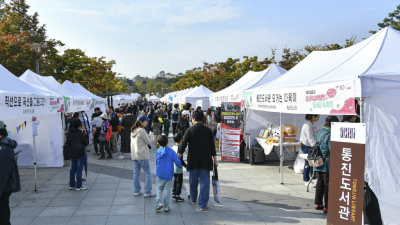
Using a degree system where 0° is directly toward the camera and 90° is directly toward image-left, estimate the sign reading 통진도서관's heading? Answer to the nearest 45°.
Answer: approximately 0°

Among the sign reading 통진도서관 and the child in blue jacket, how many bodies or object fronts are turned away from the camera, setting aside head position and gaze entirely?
1

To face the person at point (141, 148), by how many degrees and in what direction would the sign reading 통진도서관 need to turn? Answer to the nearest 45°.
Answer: approximately 90° to its right

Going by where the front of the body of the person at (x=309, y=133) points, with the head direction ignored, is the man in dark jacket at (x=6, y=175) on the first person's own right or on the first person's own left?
on the first person's own right

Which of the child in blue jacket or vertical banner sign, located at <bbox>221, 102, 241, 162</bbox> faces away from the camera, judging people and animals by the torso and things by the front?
the child in blue jacket
